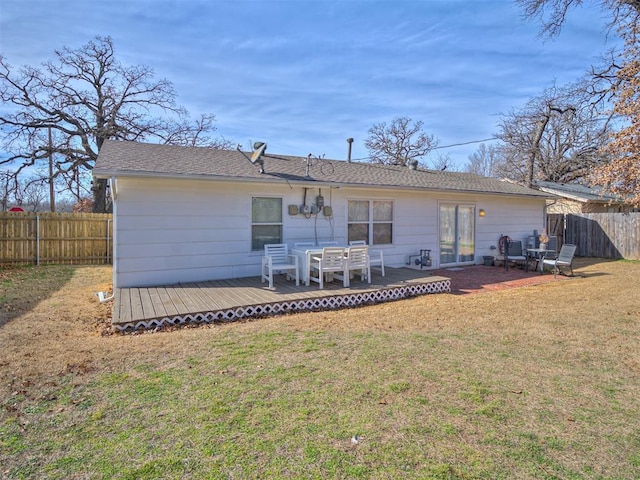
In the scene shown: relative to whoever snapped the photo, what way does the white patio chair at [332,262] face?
facing away from the viewer and to the left of the viewer

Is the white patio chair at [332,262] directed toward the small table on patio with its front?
no

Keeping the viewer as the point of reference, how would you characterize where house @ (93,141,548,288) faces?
facing away from the viewer and to the left of the viewer

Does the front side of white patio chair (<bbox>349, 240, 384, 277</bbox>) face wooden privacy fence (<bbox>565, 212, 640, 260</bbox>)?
no

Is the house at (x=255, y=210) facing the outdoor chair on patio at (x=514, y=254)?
no

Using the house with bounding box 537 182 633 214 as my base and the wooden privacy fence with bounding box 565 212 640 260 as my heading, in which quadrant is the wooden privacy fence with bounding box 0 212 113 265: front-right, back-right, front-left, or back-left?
front-right
